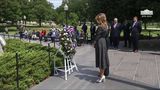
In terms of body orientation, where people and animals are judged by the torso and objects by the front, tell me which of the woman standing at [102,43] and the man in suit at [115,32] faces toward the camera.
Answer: the man in suit

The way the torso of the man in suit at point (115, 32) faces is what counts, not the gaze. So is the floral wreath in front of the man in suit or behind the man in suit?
in front

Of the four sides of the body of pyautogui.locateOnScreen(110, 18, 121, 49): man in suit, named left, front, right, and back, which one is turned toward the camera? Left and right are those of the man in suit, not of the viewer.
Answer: front

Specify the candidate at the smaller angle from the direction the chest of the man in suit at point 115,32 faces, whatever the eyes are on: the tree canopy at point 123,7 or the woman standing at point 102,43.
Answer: the woman standing

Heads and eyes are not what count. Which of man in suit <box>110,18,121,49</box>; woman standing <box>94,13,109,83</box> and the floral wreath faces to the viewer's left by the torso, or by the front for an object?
the woman standing

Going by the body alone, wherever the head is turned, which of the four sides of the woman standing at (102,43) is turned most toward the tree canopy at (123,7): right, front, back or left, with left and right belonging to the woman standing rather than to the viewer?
right

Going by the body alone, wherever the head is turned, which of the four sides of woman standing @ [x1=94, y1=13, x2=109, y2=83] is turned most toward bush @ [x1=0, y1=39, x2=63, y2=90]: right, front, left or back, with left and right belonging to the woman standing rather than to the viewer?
front

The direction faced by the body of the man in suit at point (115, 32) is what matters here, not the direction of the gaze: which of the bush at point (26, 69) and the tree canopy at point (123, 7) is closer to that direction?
the bush

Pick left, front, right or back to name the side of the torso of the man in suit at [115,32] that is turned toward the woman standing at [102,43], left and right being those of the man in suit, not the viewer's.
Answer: front

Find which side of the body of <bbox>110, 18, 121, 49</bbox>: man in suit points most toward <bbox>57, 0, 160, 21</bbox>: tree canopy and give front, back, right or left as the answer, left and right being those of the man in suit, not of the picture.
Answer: back

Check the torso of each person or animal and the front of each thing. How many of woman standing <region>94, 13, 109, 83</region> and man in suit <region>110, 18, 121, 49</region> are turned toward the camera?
1

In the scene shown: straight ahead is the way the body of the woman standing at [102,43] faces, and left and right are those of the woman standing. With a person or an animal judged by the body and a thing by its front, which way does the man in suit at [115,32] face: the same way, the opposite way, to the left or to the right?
to the left

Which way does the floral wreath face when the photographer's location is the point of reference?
facing the viewer and to the right of the viewer

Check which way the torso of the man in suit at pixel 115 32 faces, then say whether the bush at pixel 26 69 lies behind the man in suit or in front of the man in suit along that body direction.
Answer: in front

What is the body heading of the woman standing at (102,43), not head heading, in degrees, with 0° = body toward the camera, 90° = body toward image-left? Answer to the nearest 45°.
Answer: approximately 90°
